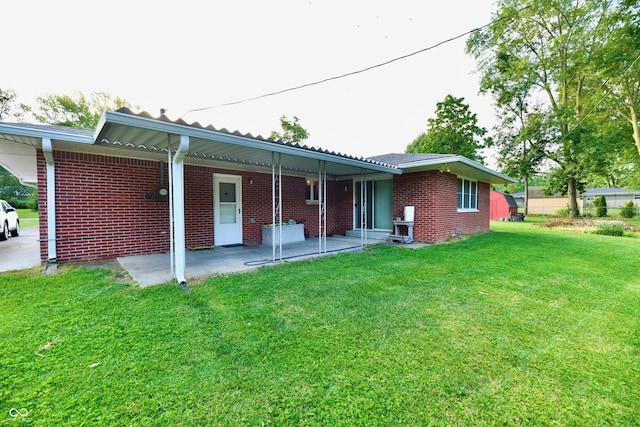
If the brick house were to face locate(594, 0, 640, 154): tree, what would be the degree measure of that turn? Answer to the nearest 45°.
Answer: approximately 135° to its right

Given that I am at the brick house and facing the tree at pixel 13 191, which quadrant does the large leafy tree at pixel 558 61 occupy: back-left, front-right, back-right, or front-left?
back-right

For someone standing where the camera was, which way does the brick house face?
facing away from the viewer and to the left of the viewer

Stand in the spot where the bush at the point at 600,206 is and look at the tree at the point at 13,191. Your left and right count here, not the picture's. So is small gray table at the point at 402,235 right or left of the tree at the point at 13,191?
left

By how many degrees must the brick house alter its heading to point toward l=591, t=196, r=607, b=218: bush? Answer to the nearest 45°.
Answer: approximately 90° to its left
